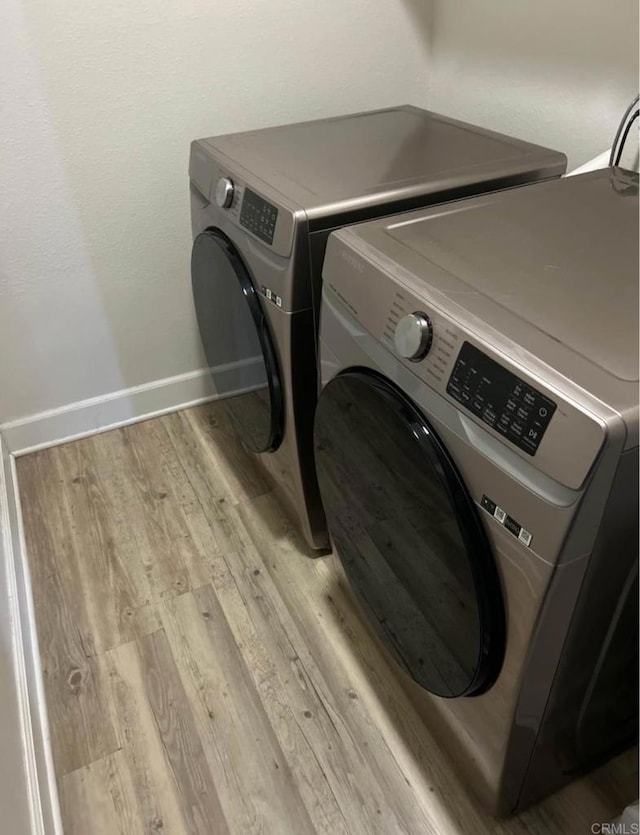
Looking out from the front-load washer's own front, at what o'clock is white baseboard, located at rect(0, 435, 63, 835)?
The white baseboard is roughly at 1 o'clock from the front-load washer.

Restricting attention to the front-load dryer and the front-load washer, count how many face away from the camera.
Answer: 0

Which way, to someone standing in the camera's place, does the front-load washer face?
facing the viewer and to the left of the viewer

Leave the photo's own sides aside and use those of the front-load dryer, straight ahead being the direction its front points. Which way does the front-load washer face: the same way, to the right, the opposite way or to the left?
the same way

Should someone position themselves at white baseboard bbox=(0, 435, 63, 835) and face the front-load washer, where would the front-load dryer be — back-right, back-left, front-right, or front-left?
front-left

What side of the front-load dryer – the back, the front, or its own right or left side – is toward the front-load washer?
left

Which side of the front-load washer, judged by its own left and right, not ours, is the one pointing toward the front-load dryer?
right

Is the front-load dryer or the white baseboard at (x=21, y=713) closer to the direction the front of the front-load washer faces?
the white baseboard

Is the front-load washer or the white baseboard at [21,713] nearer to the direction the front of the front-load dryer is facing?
the white baseboard
